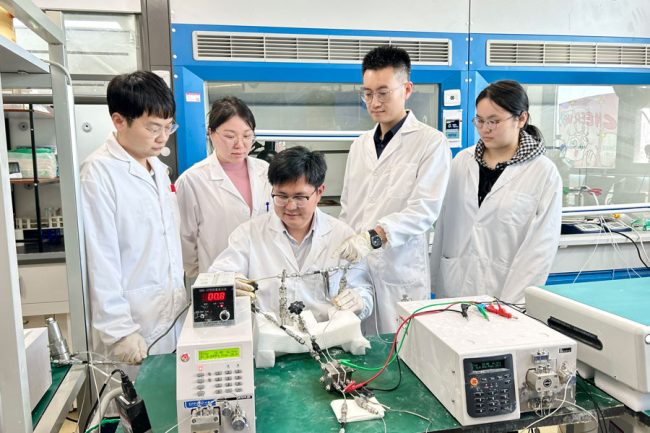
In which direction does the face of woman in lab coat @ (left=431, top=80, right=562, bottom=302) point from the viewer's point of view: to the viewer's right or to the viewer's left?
to the viewer's left

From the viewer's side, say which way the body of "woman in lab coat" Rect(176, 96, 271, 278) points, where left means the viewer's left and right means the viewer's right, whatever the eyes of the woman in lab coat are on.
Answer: facing the viewer and to the right of the viewer

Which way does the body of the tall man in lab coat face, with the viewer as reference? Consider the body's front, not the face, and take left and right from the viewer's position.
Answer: facing the viewer and to the left of the viewer

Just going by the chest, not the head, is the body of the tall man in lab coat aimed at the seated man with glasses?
yes

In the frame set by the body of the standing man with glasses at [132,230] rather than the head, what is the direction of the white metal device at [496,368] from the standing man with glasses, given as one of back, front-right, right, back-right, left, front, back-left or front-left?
front

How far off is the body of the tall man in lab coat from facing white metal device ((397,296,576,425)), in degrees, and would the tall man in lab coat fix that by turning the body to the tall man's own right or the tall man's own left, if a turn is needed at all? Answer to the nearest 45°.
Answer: approximately 45° to the tall man's own left

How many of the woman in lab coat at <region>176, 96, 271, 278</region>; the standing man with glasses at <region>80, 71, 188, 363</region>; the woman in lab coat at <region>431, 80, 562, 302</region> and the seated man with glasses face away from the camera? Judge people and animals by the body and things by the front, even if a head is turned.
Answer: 0

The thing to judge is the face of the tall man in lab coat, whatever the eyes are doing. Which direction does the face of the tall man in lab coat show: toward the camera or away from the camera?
toward the camera

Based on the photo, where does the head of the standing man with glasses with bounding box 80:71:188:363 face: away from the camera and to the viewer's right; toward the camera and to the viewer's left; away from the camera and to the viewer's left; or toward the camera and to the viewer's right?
toward the camera and to the viewer's right

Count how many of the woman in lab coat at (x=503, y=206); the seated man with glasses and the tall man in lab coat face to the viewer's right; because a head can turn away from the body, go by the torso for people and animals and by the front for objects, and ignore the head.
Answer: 0

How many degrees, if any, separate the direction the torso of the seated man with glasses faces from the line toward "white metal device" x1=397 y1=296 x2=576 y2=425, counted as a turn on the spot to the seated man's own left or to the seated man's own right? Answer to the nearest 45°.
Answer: approximately 45° to the seated man's own left

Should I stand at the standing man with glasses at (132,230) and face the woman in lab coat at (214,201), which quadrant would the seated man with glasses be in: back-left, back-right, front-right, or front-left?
front-right

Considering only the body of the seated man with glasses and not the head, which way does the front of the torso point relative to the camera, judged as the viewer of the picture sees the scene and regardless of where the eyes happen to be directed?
toward the camera

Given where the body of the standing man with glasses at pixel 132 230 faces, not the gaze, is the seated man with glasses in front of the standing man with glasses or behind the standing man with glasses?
in front

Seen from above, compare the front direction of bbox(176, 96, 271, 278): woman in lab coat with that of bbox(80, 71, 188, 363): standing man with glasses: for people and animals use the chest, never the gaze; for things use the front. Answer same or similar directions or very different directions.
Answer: same or similar directions

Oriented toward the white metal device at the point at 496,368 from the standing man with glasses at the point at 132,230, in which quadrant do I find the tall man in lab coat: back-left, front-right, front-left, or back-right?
front-left

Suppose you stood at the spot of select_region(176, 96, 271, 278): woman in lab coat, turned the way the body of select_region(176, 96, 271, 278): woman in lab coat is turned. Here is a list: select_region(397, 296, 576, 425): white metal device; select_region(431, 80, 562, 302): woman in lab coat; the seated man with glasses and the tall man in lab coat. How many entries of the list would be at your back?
0

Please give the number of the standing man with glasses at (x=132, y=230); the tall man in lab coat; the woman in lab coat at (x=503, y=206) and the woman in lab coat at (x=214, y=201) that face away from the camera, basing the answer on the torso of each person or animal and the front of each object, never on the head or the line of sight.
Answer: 0

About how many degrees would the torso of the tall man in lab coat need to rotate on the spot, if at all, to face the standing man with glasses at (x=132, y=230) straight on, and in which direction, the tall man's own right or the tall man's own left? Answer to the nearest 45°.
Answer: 0° — they already face them

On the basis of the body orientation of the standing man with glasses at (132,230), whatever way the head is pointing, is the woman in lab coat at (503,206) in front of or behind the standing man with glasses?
in front

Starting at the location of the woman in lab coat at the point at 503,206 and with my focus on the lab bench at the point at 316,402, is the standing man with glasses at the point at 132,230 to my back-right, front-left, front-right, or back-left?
front-right

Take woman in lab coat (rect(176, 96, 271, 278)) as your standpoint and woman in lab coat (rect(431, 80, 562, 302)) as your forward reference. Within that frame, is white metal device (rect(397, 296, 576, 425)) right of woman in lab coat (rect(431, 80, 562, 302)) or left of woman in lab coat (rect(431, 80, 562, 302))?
right
